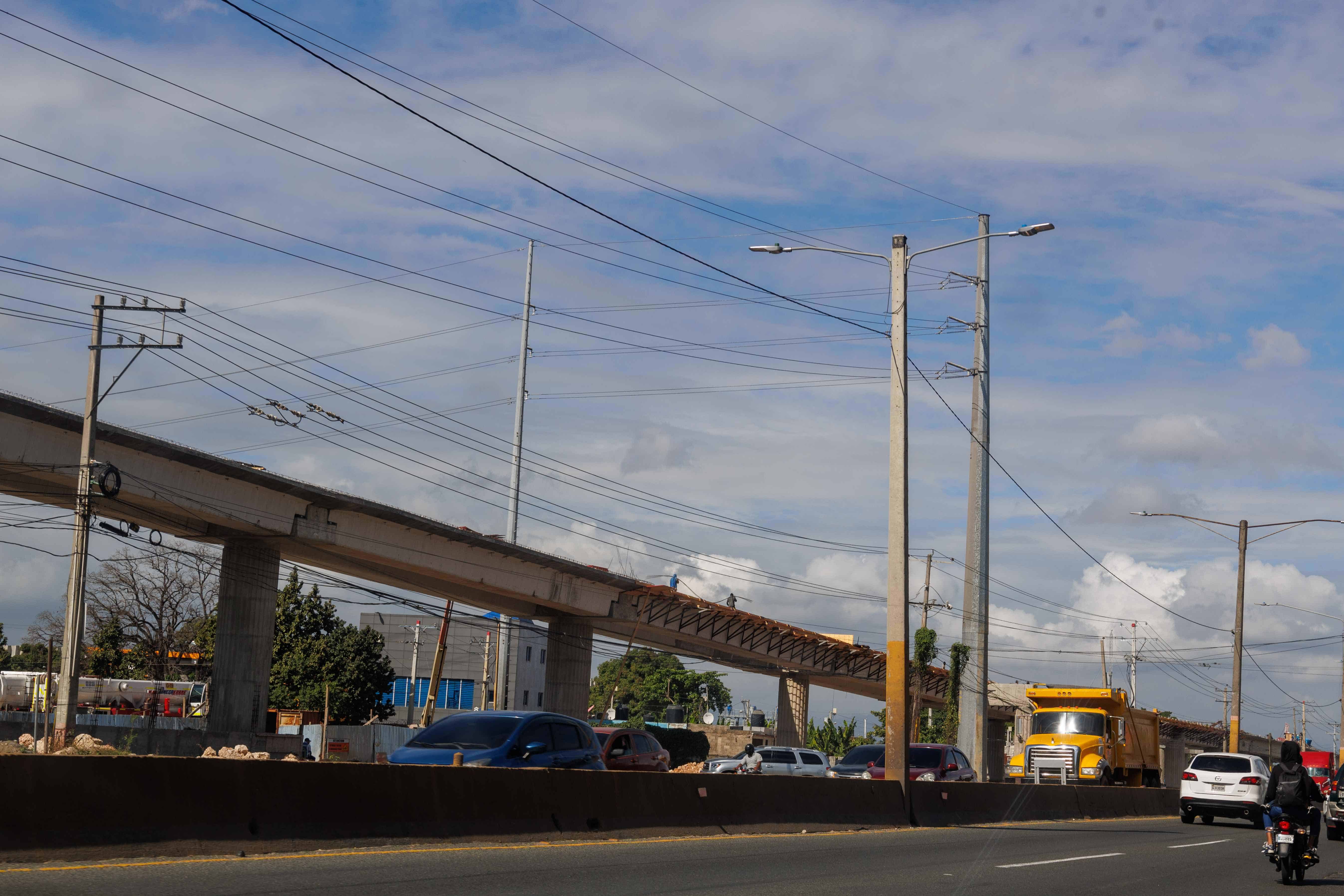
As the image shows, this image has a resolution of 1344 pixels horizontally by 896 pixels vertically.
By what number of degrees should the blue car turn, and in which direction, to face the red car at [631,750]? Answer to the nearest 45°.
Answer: approximately 135° to its right

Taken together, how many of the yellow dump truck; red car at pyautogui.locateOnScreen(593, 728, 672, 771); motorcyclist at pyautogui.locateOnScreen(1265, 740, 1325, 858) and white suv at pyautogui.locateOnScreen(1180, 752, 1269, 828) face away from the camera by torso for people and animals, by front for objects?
2

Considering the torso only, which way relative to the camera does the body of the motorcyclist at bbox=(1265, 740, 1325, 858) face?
away from the camera

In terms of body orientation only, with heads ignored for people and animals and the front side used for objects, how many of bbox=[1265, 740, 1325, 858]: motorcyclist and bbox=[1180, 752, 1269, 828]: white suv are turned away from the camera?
2

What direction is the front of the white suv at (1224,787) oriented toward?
away from the camera

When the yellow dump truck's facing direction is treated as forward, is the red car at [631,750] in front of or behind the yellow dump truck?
in front

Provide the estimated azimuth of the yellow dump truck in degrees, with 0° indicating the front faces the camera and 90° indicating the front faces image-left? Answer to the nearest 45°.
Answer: approximately 45°

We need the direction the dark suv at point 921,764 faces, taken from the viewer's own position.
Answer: facing the viewer and to the left of the viewer

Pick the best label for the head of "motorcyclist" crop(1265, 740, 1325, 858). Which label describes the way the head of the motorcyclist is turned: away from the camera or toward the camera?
away from the camera

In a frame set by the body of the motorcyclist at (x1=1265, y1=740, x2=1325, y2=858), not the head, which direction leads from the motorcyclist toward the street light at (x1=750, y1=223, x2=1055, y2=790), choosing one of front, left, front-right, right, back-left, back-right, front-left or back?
front-left
